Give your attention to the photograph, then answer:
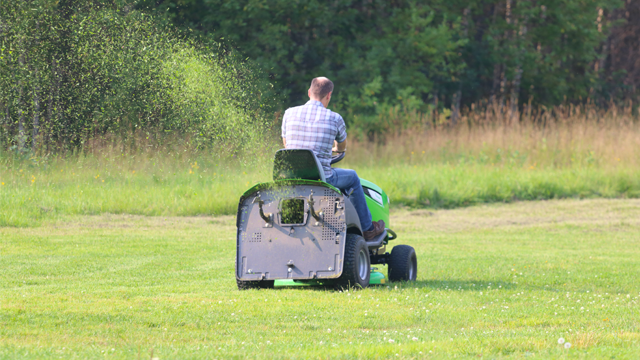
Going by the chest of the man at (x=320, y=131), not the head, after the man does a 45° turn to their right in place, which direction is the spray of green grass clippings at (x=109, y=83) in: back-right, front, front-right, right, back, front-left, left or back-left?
back-left

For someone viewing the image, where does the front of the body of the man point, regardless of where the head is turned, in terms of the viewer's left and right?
facing away from the viewer and to the right of the viewer

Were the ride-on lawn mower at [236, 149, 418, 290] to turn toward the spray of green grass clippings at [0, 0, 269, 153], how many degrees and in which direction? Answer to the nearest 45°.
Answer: approximately 90° to its left

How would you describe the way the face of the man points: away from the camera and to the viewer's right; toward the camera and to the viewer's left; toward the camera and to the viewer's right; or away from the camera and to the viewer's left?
away from the camera and to the viewer's right

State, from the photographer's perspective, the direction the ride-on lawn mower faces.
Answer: facing away from the viewer and to the right of the viewer
